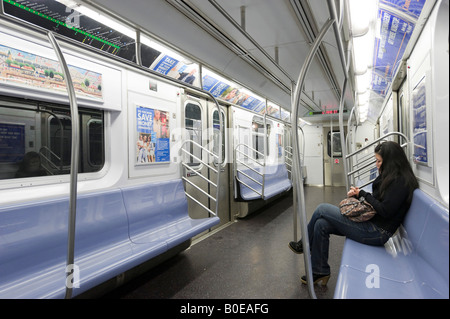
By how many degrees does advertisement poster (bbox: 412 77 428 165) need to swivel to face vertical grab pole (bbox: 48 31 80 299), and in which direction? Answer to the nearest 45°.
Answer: approximately 45° to its left

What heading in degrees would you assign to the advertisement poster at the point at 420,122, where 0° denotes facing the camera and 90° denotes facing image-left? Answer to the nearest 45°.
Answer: approximately 90°

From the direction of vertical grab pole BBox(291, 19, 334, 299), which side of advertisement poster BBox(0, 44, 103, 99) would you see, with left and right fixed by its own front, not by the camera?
front

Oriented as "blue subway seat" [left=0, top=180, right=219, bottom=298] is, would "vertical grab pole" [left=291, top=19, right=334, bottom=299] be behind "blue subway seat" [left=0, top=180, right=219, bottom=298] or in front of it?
in front

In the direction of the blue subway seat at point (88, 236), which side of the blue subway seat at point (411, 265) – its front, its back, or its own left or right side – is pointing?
front

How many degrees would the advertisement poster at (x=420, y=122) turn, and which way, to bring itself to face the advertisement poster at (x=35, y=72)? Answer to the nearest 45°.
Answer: approximately 45° to its left

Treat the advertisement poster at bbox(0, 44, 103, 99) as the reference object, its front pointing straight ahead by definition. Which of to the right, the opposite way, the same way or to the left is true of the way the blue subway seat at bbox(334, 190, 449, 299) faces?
the opposite way

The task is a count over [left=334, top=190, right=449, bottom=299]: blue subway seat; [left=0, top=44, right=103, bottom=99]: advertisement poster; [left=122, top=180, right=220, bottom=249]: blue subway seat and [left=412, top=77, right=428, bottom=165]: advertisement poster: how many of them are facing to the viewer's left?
2

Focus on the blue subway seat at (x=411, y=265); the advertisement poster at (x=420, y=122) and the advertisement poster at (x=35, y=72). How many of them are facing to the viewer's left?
2

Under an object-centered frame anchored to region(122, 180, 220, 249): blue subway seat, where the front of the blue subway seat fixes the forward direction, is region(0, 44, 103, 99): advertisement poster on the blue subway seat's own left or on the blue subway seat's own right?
on the blue subway seat's own right

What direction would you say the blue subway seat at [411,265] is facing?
to the viewer's left
